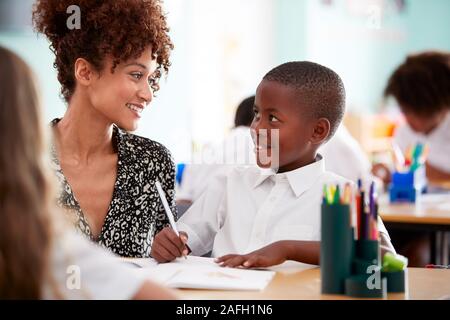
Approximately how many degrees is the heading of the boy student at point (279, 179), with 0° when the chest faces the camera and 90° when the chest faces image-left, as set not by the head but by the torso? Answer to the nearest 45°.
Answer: approximately 45°

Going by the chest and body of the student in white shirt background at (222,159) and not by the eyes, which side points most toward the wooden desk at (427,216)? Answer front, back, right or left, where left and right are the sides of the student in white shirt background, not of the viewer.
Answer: right

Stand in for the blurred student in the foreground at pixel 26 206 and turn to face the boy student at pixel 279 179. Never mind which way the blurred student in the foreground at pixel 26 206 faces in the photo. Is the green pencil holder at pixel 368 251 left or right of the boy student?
right

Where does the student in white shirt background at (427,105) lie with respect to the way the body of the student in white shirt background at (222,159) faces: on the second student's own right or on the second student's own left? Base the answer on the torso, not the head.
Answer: on the second student's own right

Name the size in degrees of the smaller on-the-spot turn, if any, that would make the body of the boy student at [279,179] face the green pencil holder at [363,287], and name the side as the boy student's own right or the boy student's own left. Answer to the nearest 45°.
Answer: approximately 45° to the boy student's own left

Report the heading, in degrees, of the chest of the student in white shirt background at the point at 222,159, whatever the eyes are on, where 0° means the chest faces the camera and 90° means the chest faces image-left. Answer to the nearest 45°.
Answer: approximately 180°

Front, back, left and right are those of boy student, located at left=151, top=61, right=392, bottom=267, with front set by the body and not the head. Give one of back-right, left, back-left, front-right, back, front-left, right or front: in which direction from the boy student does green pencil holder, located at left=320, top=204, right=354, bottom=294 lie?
front-left

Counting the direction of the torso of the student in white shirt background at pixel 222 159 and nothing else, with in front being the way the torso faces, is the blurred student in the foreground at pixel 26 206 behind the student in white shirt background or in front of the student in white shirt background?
behind
